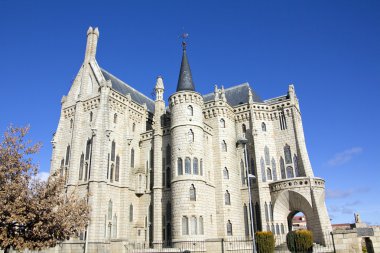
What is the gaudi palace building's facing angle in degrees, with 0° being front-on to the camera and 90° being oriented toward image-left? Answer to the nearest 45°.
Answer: approximately 315°

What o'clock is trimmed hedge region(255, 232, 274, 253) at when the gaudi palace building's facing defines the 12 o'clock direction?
The trimmed hedge is roughly at 12 o'clock from the gaudi palace building.

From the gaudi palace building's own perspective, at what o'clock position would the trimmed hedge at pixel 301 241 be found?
The trimmed hedge is roughly at 12 o'clock from the gaudi palace building.

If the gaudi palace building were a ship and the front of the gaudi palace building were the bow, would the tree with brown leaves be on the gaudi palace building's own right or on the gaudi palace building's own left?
on the gaudi palace building's own right

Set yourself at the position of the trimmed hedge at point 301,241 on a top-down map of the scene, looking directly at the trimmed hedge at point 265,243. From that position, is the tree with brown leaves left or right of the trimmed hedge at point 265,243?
left
